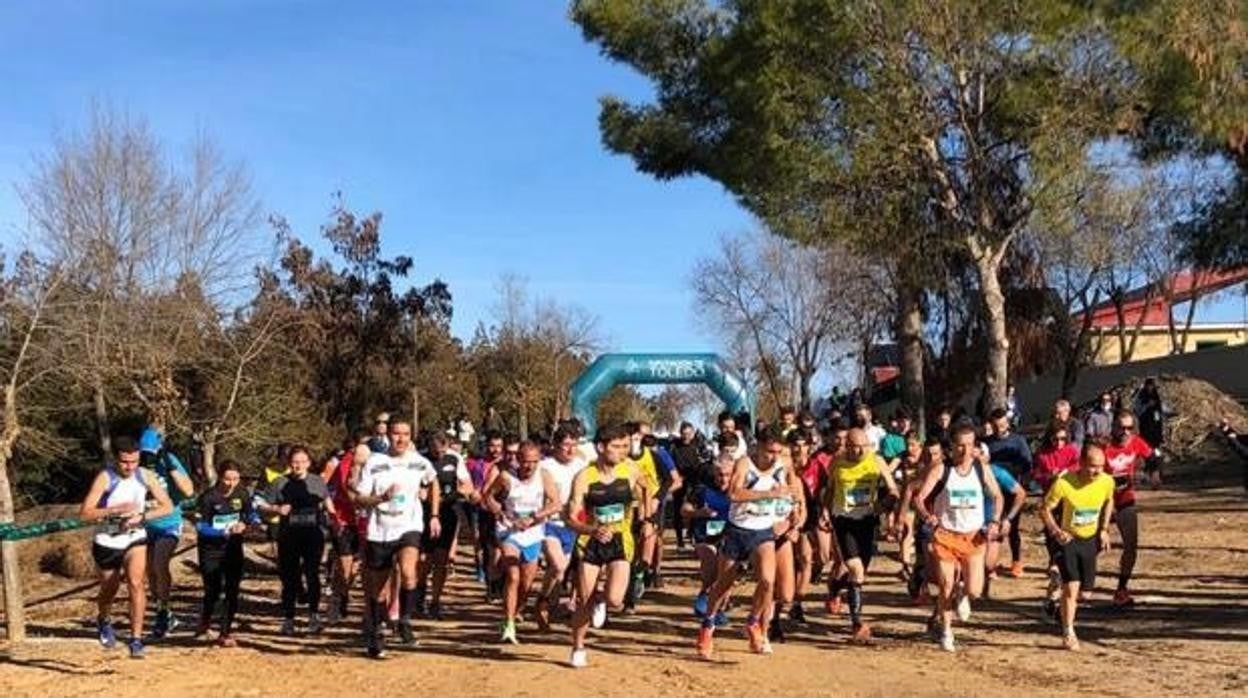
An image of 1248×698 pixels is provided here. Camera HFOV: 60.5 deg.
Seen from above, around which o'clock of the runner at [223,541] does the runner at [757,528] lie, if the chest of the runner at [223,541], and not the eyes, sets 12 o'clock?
the runner at [757,528] is roughly at 10 o'clock from the runner at [223,541].

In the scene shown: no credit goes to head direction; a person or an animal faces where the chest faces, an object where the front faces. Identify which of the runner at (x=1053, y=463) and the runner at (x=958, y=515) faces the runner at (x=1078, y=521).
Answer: the runner at (x=1053, y=463)

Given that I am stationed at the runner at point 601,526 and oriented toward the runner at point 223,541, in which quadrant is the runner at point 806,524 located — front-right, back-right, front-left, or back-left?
back-right

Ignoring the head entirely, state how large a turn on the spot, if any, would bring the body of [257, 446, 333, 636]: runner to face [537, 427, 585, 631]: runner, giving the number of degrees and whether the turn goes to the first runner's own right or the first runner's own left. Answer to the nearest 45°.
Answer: approximately 45° to the first runner's own left

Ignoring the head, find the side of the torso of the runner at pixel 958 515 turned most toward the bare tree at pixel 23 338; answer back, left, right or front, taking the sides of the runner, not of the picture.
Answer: right

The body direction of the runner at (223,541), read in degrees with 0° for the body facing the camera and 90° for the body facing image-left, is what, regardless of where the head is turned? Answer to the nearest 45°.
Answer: approximately 0°

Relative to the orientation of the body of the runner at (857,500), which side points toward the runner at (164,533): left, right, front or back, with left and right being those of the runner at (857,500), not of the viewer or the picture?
right
